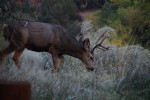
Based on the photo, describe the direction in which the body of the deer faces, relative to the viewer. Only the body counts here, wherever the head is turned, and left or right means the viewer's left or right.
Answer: facing to the right of the viewer
